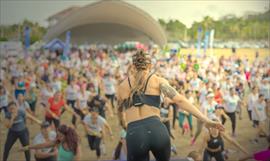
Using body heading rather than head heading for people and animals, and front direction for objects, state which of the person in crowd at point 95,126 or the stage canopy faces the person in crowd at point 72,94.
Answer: the stage canopy

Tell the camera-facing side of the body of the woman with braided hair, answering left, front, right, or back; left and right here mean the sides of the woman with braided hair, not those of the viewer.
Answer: back

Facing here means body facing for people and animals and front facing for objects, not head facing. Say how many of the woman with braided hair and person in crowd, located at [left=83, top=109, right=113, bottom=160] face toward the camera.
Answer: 1

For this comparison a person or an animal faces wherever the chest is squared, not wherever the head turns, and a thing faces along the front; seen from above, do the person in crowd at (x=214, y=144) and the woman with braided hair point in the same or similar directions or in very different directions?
very different directions

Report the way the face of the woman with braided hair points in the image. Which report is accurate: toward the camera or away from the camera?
away from the camera

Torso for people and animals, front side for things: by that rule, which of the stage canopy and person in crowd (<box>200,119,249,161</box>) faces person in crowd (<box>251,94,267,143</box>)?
the stage canopy

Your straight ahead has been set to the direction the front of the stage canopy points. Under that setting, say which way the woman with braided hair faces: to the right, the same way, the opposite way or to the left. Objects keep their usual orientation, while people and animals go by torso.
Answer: the opposite way

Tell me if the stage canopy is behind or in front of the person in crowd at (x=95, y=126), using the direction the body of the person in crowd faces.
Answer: behind

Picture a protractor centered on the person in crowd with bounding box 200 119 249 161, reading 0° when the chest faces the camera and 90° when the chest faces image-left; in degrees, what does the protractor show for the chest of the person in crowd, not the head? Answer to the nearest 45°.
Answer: approximately 0°
